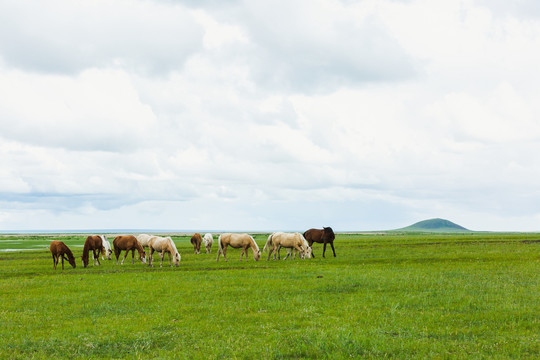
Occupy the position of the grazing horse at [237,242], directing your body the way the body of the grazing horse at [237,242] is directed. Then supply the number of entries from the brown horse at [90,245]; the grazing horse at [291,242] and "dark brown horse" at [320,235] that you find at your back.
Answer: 1

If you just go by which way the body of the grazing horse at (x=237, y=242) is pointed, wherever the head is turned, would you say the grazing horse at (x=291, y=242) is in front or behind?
in front

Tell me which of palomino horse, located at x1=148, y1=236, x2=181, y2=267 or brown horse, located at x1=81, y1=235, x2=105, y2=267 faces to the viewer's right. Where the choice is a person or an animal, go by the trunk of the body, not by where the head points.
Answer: the palomino horse

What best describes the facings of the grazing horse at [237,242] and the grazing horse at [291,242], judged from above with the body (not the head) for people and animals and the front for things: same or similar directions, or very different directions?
same or similar directions

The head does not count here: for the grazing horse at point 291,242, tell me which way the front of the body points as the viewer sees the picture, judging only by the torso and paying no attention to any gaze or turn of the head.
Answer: to the viewer's right

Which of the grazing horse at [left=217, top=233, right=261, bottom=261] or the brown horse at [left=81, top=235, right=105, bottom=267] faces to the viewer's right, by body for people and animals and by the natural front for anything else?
the grazing horse

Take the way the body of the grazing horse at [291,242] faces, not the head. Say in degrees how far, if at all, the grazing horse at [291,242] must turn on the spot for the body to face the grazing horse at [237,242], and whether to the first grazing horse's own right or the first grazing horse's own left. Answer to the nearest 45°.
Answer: approximately 180°

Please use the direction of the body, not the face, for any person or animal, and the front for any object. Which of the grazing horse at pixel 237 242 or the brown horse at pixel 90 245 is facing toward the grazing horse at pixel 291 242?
the grazing horse at pixel 237 242

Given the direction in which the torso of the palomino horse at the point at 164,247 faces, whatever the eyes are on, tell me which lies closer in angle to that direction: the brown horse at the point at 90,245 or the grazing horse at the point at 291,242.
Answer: the grazing horse

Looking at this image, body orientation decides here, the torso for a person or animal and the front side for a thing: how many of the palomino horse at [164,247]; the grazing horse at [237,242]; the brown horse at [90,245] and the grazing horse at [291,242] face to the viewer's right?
3

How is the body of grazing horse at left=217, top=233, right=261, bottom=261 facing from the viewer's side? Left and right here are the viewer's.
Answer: facing to the right of the viewer

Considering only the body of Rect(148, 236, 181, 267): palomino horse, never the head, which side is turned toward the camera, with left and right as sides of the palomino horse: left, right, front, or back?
right
